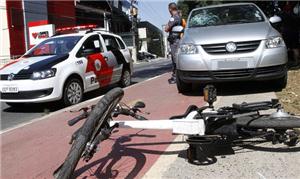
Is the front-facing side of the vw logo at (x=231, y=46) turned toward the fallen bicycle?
yes

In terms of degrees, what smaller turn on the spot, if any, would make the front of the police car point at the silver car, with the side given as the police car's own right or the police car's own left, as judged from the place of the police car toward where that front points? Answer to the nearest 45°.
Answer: approximately 90° to the police car's own left

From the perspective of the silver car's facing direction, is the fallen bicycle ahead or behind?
ahead

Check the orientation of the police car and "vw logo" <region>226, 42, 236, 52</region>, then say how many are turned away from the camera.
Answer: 0

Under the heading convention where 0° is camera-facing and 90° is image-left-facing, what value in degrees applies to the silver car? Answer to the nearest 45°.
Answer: approximately 0°

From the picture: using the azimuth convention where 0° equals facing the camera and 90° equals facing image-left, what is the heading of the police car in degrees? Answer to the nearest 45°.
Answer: approximately 45°
